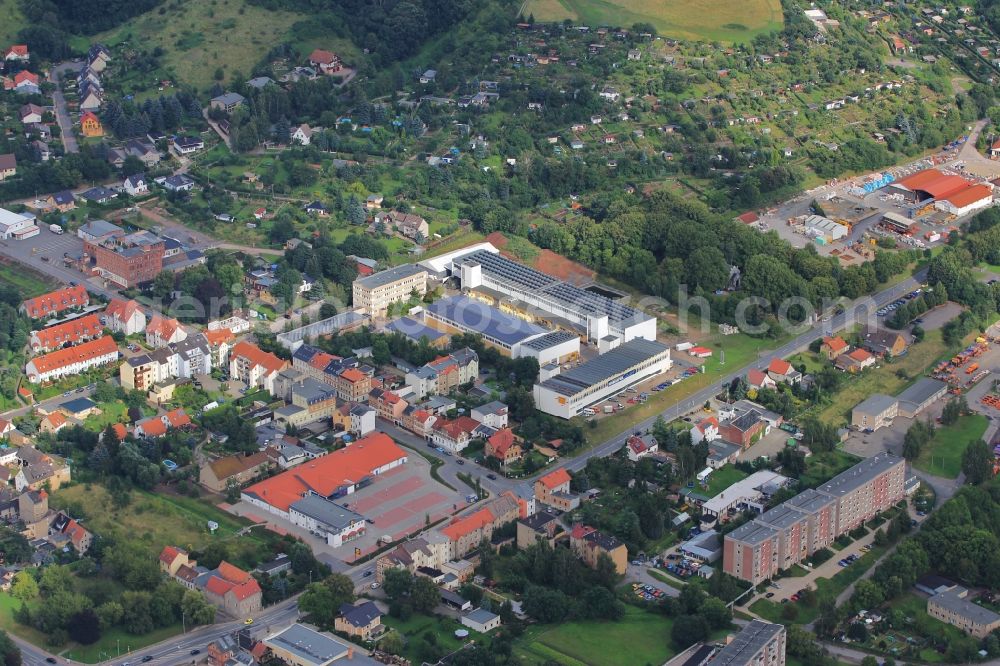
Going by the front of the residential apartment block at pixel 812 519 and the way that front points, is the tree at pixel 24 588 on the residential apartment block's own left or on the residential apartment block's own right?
on the residential apartment block's own right

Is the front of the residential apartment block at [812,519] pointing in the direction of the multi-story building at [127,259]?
no

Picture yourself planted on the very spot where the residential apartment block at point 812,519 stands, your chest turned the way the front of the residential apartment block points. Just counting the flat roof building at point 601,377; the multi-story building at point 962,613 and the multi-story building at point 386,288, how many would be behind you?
2

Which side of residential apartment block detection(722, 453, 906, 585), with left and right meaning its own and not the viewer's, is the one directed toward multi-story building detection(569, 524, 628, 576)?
right

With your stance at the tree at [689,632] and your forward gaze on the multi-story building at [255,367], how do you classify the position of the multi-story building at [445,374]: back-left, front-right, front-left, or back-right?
front-right

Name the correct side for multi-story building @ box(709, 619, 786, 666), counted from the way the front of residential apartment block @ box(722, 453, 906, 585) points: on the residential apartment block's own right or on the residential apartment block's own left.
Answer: on the residential apartment block's own right

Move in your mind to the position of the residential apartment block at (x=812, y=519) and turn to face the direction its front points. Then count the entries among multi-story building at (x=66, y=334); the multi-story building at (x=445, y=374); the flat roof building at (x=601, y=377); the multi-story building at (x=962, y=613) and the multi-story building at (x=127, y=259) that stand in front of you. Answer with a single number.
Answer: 1

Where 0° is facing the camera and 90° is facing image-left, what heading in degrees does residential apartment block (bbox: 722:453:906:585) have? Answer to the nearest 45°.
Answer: approximately 315°

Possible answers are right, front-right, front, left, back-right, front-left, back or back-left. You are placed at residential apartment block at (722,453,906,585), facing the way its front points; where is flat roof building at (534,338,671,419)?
back

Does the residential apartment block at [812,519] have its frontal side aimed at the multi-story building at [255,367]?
no

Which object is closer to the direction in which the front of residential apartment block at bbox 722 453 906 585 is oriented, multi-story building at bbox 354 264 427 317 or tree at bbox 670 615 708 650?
the tree

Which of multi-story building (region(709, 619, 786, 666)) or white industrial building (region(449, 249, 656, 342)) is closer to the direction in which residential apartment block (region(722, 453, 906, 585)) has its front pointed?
the multi-story building

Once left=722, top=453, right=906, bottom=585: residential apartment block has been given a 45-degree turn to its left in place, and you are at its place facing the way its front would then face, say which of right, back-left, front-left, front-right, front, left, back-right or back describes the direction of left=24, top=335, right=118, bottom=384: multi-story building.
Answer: back

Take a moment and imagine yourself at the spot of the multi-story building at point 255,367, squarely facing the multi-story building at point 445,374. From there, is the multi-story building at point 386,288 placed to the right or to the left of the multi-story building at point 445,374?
left

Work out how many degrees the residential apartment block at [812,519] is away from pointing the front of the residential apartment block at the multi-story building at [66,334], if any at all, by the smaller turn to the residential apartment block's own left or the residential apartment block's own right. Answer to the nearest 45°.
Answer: approximately 135° to the residential apartment block's own right

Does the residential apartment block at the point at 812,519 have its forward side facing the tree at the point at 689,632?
no

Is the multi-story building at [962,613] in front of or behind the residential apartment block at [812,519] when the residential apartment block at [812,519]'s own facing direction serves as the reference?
in front

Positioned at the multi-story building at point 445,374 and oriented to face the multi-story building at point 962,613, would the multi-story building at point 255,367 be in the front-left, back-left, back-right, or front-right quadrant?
back-right

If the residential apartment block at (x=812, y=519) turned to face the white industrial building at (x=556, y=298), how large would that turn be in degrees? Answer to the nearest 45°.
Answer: approximately 180°

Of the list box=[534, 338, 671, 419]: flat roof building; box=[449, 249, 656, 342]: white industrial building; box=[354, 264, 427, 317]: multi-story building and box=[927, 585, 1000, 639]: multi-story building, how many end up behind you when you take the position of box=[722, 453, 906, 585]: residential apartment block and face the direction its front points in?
3

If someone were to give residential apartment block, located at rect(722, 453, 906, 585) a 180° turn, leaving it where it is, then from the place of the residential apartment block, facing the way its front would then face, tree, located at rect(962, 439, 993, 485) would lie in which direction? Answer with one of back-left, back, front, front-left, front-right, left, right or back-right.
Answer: right

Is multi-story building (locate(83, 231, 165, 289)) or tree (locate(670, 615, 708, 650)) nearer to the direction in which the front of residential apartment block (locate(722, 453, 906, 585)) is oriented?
the tree
